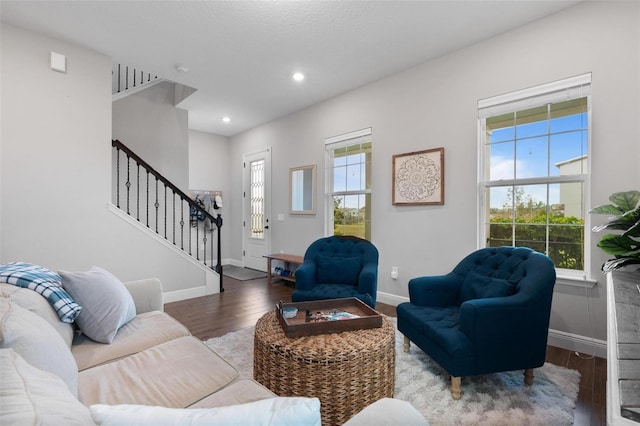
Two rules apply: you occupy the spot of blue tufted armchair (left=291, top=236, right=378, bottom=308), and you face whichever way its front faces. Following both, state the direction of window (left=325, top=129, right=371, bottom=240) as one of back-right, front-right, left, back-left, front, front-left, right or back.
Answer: back

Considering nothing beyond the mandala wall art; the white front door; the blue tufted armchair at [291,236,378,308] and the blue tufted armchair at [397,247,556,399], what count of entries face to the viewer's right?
0

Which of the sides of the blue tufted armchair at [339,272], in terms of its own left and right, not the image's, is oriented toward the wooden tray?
front

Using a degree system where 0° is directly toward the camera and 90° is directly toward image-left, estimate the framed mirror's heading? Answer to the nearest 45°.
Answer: approximately 45°

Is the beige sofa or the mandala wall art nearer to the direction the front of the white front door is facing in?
the beige sofa

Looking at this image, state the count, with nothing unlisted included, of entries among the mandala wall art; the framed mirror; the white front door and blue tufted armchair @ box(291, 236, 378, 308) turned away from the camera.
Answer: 0

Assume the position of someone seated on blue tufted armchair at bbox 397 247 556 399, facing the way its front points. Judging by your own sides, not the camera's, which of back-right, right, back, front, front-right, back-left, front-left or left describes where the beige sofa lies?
front

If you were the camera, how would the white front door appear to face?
facing the viewer and to the left of the viewer

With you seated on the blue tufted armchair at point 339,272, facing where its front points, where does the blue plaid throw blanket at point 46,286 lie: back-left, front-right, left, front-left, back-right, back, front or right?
front-right

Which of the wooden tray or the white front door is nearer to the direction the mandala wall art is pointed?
the wooden tray

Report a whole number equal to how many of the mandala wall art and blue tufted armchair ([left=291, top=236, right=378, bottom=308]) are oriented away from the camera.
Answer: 0

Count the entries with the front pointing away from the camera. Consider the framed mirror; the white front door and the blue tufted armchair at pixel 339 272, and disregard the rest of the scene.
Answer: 0

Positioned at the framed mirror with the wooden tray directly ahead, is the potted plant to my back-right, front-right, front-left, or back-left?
front-left

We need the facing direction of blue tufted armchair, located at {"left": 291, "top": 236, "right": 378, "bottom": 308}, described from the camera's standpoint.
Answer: facing the viewer
